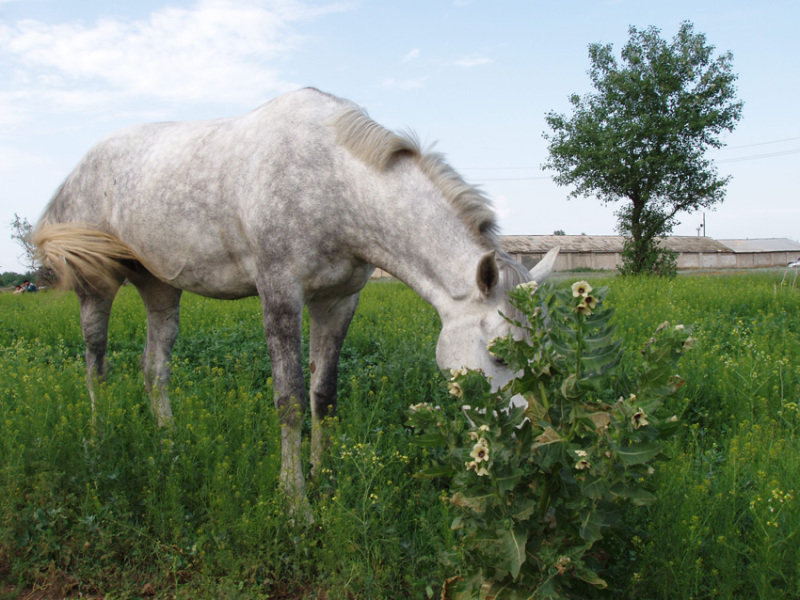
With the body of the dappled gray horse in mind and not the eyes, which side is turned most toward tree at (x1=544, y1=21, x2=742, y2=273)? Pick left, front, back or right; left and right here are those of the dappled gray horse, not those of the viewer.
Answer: left

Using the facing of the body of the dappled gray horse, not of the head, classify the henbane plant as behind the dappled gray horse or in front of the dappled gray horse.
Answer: in front

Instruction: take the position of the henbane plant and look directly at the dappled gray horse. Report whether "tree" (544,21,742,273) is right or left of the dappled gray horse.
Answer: right

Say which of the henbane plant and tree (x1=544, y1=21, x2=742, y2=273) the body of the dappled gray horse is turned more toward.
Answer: the henbane plant

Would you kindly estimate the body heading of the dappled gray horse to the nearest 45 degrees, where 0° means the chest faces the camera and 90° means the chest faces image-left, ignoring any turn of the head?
approximately 315°
